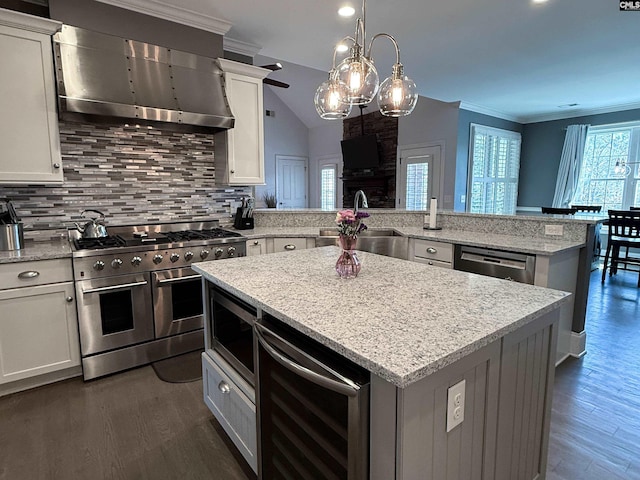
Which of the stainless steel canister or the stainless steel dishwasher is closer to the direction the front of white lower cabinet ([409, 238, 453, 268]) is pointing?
the stainless steel canister

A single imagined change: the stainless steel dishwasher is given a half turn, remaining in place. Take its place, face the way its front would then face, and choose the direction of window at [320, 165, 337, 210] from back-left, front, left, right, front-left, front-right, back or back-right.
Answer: left

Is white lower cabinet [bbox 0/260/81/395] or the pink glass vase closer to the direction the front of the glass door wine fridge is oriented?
the white lower cabinet

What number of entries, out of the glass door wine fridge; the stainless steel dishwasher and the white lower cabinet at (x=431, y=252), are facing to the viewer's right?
0

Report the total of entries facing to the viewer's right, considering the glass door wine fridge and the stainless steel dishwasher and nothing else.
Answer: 0

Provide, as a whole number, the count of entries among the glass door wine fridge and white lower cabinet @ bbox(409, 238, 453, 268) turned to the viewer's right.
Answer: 0

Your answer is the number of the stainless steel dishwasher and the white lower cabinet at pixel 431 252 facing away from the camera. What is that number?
0

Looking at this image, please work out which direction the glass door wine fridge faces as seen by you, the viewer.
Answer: facing the viewer and to the left of the viewer

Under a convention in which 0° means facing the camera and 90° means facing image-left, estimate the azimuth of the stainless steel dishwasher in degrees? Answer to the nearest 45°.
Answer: approximately 45°

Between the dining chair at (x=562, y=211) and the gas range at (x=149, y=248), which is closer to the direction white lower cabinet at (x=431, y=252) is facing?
the gas range
